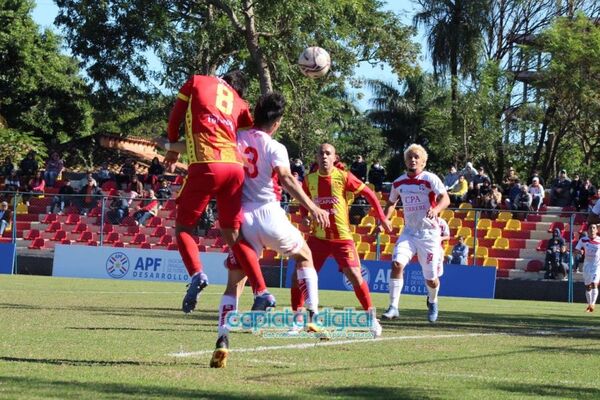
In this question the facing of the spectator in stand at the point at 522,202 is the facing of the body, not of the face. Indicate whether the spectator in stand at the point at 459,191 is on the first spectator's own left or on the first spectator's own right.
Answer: on the first spectator's own right

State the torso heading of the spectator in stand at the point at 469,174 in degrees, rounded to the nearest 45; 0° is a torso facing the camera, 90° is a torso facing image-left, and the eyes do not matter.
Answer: approximately 0°

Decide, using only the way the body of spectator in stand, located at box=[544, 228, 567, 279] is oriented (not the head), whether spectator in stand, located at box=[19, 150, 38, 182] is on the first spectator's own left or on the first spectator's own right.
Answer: on the first spectator's own right

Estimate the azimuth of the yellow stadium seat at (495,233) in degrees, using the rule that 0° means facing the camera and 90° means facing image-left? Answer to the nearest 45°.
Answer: approximately 45°

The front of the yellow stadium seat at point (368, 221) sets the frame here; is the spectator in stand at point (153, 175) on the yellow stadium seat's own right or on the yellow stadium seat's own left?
on the yellow stadium seat's own right

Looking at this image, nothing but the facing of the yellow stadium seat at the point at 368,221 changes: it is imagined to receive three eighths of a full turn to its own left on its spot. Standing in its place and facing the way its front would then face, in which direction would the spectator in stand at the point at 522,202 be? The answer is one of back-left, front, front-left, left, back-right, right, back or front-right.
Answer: front-right

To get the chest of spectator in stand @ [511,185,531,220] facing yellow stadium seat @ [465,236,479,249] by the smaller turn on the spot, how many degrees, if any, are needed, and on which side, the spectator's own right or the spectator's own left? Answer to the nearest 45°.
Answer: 0° — they already face it

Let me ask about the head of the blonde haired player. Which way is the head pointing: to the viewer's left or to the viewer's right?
to the viewer's left
